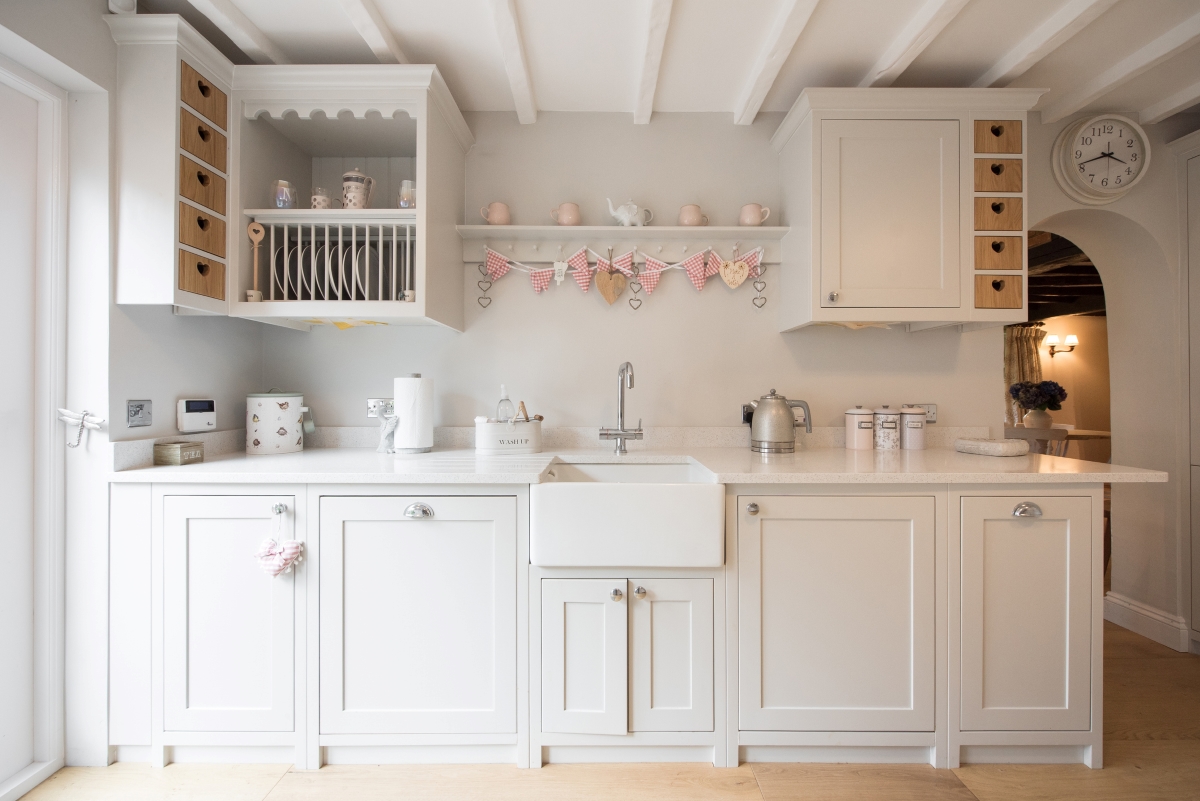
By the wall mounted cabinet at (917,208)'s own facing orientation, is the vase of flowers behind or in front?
behind

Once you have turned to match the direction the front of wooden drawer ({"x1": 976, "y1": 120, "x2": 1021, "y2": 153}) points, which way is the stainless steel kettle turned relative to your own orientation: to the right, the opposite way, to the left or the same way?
to the right

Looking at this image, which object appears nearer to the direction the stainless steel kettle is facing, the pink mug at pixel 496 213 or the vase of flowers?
the pink mug

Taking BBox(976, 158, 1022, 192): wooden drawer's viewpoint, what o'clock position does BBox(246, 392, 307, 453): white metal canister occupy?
The white metal canister is roughly at 2 o'clock from the wooden drawer.

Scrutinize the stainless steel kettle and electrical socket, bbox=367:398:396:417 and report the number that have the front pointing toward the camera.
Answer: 1

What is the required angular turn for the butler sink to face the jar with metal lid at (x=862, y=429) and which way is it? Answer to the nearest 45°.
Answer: approximately 135° to its left

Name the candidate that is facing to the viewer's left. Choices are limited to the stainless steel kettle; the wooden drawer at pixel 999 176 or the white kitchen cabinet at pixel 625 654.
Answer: the stainless steel kettle

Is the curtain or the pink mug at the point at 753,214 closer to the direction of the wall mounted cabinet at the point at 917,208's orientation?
the pink mug

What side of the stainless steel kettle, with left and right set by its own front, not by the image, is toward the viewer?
left
